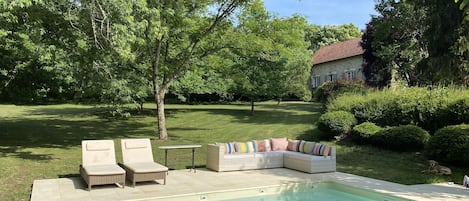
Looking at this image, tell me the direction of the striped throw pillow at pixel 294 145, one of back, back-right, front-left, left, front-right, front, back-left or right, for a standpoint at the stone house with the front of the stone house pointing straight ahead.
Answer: front-left

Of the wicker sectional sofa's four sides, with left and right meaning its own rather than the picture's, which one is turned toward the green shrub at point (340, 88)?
back

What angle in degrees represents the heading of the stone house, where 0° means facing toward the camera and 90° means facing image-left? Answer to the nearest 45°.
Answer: approximately 45°

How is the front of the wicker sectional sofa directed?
toward the camera

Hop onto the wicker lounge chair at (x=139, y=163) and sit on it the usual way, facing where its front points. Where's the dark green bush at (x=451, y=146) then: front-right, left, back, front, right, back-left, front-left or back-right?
front-left

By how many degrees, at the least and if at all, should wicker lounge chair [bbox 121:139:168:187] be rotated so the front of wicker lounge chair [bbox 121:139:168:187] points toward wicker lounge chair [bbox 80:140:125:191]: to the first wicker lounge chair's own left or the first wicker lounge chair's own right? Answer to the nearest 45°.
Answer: approximately 135° to the first wicker lounge chair's own right

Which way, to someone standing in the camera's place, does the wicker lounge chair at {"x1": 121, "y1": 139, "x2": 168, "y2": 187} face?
facing the viewer and to the right of the viewer

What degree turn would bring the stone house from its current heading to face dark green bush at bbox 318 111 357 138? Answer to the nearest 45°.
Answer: approximately 45° to its left

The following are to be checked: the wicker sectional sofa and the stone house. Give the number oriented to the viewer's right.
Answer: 0

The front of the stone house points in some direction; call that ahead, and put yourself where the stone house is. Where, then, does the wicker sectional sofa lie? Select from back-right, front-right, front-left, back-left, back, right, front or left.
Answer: front-left

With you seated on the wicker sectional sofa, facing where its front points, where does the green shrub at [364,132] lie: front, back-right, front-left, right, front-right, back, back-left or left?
back-left

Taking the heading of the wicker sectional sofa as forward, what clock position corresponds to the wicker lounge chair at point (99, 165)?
The wicker lounge chair is roughly at 2 o'clock from the wicker sectional sofa.

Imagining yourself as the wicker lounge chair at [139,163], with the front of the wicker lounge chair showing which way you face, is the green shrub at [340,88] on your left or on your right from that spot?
on your left

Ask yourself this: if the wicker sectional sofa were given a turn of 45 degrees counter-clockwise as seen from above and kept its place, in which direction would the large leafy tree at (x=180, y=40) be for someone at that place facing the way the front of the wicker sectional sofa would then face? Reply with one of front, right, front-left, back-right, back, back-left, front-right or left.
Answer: back
